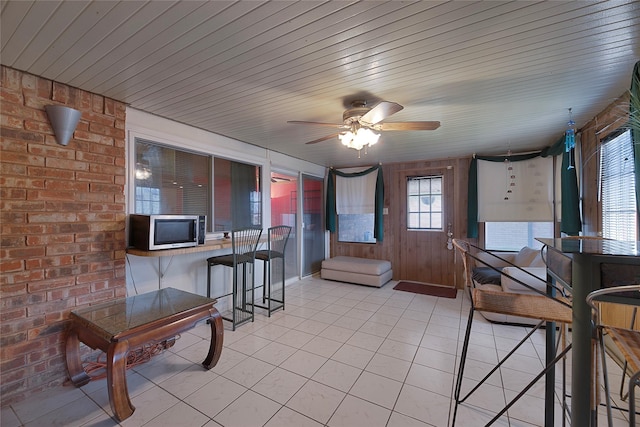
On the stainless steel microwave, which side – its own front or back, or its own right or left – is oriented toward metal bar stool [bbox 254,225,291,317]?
left

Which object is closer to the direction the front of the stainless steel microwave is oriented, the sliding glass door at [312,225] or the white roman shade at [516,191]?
the white roman shade

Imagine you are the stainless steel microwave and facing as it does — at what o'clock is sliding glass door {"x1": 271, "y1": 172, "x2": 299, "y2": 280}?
The sliding glass door is roughly at 9 o'clock from the stainless steel microwave.

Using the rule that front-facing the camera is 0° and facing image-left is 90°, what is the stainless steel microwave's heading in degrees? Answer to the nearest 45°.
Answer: approximately 315°

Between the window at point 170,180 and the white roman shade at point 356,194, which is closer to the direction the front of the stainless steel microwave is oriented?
the white roman shade

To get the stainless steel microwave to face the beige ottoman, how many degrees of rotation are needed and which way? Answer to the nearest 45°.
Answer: approximately 45° to its left

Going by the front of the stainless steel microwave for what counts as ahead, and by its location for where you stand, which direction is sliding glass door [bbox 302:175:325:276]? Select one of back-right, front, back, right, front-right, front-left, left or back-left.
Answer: left

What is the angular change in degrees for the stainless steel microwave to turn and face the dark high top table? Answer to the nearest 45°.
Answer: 0° — it already faces it

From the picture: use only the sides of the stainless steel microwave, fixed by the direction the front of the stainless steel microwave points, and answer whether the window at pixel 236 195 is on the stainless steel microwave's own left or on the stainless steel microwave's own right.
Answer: on the stainless steel microwave's own left

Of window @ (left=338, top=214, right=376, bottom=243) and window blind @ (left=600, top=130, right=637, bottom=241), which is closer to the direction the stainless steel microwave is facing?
the window blind

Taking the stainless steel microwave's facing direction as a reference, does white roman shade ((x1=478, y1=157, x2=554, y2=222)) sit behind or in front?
in front

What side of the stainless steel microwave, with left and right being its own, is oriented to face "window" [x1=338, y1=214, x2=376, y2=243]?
left

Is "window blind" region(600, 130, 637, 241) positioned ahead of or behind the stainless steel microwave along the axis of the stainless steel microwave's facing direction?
ahead
